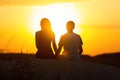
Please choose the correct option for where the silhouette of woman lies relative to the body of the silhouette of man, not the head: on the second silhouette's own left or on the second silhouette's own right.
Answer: on the second silhouette's own left

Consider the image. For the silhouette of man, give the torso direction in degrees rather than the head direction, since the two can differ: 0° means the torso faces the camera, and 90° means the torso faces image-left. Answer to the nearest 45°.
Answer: approximately 180°
